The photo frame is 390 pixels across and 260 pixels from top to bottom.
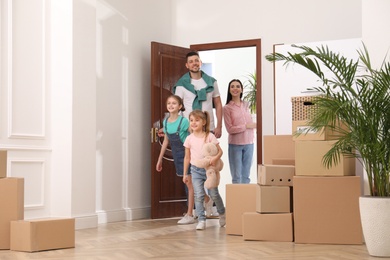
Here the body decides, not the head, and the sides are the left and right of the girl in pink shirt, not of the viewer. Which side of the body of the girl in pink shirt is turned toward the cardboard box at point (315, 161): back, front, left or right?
left

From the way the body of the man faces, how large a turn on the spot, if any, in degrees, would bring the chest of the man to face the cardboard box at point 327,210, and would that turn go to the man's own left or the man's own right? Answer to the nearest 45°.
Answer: approximately 45° to the man's own left

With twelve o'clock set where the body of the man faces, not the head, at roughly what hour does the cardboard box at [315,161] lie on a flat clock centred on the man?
The cardboard box is roughly at 11 o'clock from the man.

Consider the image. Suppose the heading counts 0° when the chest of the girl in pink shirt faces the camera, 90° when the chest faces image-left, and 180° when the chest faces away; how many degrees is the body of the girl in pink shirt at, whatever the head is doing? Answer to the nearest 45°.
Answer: approximately 45°

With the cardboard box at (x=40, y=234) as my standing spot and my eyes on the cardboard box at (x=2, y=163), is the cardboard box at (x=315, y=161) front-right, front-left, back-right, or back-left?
back-right

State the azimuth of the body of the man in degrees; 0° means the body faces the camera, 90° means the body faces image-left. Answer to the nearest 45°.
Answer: approximately 0°

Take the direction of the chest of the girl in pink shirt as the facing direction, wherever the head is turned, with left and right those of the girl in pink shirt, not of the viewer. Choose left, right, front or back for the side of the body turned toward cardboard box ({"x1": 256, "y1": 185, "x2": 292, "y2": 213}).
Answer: left

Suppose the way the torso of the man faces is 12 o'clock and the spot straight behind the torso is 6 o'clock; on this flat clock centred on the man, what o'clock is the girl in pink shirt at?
The girl in pink shirt is roughly at 12 o'clock from the man.

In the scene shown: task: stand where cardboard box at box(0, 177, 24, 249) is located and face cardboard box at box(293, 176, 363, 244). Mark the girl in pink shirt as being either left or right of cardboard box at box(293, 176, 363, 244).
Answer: left
